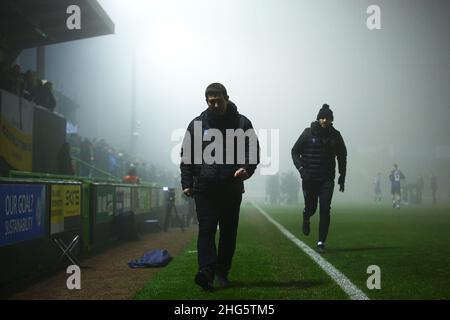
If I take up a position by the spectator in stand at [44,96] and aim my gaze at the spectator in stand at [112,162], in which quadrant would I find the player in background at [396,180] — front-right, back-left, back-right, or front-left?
front-right

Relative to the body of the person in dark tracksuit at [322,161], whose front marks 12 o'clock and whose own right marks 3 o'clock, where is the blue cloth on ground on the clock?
The blue cloth on ground is roughly at 2 o'clock from the person in dark tracksuit.

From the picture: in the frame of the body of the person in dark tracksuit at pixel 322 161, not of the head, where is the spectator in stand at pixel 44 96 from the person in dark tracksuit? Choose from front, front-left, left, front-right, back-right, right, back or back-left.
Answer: back-right

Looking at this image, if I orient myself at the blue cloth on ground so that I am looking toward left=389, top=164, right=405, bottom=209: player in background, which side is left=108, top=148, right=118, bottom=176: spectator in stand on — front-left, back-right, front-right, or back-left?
front-left

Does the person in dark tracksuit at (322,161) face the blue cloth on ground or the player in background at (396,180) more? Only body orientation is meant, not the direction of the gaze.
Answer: the blue cloth on ground

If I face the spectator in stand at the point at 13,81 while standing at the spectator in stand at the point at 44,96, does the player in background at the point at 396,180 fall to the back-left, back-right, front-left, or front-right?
back-left

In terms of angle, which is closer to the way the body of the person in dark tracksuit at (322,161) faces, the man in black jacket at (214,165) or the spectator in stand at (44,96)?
the man in black jacket

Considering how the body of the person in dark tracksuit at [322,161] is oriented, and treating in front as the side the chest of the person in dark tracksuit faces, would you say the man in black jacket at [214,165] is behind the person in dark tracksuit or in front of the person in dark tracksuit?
in front

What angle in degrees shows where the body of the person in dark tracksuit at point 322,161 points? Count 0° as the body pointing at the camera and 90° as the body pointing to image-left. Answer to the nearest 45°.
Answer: approximately 0°

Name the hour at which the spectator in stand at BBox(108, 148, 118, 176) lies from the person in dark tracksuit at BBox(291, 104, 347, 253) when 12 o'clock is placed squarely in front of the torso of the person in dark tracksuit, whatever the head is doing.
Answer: The spectator in stand is roughly at 5 o'clock from the person in dark tracksuit.

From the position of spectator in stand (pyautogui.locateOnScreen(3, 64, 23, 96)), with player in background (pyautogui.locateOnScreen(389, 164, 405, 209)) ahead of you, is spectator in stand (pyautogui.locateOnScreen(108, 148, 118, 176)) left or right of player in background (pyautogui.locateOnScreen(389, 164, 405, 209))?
left

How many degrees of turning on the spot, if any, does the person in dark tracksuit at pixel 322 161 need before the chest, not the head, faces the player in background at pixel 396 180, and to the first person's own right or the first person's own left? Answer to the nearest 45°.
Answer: approximately 180°
